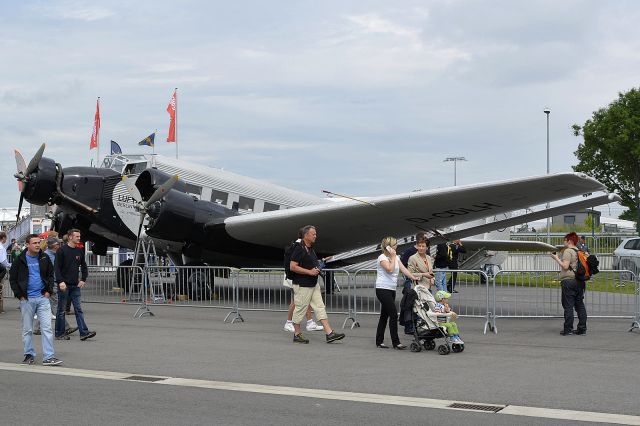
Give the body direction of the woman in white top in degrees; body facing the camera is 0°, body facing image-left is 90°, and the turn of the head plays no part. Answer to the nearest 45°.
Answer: approximately 270°

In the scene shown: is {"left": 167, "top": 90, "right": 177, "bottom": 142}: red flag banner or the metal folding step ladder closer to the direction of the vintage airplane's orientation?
the metal folding step ladder

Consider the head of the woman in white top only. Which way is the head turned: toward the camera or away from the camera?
toward the camera

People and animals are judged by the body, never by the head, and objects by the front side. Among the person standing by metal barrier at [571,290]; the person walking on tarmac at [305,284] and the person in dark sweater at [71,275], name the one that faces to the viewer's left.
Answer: the person standing by metal barrier at [571,290]

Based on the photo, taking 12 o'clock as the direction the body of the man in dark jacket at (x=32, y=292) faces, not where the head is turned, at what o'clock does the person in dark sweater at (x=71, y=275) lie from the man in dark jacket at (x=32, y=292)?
the person in dark sweater at (x=71, y=275) is roughly at 8 o'clock from the man in dark jacket at (x=32, y=292).

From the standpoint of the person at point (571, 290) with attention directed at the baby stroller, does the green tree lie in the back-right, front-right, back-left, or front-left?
back-right

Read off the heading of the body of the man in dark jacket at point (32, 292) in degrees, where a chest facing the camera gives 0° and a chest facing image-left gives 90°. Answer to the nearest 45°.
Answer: approximately 315°

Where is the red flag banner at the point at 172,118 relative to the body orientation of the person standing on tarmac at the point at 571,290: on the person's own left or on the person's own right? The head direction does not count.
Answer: on the person's own right

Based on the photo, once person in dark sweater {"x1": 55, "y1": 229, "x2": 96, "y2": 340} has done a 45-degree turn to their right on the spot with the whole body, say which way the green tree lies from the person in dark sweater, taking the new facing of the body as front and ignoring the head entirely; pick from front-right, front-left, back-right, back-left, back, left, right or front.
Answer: back-left

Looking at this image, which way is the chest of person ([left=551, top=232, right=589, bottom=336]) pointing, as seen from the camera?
to the viewer's left

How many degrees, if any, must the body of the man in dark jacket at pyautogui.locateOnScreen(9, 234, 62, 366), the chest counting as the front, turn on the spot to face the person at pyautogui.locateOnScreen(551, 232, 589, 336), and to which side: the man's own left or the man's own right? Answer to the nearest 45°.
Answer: approximately 45° to the man's own left

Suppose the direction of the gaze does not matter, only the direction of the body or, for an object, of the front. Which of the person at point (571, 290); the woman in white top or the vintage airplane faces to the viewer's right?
the woman in white top

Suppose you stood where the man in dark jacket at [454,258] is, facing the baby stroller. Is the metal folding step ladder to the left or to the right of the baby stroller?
right

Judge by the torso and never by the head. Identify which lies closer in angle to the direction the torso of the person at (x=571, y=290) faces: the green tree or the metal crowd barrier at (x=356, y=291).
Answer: the metal crowd barrier
